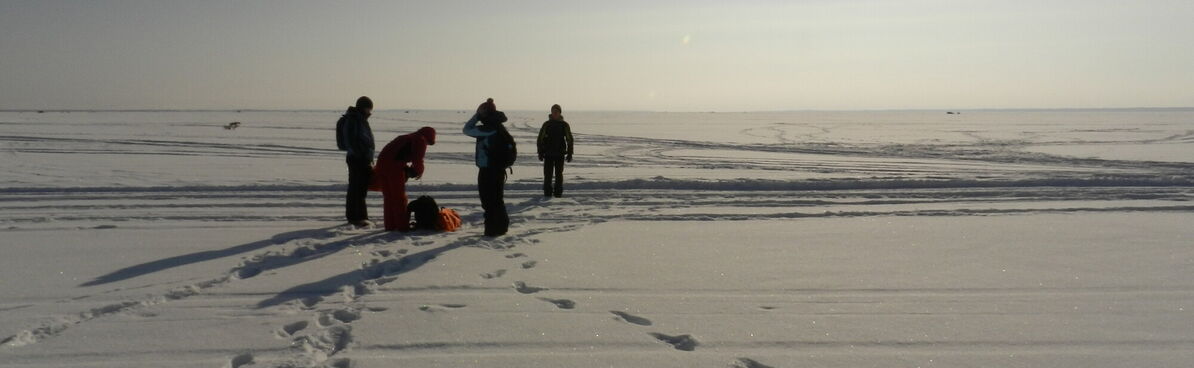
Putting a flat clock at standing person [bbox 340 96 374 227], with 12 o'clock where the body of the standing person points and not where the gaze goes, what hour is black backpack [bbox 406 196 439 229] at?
The black backpack is roughly at 1 o'clock from the standing person.

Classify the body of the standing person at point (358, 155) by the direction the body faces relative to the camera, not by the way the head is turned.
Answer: to the viewer's right

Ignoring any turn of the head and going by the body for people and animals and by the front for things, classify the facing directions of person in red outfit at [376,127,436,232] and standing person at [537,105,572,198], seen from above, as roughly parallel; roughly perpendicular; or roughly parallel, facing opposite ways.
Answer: roughly perpendicular

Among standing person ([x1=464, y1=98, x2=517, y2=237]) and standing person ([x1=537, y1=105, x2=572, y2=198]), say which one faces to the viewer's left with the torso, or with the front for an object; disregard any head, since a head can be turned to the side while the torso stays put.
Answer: standing person ([x1=464, y1=98, x2=517, y2=237])

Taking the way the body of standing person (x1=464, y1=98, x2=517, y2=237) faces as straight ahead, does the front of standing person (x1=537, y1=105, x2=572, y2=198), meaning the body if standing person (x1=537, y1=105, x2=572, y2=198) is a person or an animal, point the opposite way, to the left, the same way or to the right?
to the left

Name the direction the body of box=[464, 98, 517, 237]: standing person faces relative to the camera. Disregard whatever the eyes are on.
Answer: to the viewer's left

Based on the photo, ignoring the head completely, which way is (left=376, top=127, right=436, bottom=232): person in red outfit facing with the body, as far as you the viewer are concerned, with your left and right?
facing to the right of the viewer

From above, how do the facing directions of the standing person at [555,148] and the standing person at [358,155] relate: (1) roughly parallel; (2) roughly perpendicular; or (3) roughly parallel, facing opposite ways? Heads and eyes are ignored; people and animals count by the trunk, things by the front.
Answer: roughly perpendicular
